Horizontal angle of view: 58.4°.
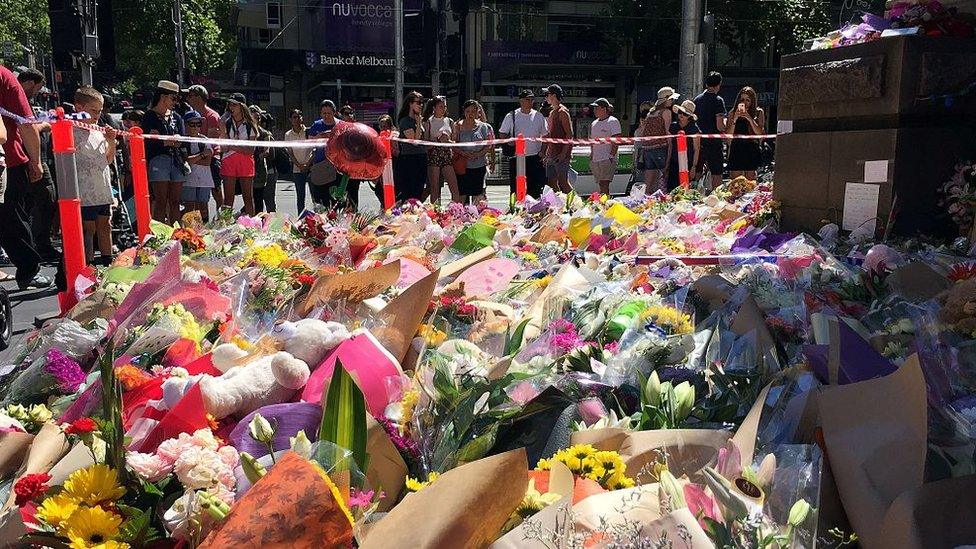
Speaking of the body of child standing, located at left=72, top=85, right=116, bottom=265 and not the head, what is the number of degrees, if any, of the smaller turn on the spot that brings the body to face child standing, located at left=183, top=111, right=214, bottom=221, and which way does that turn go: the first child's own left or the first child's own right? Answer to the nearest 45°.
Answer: approximately 90° to the first child's own left

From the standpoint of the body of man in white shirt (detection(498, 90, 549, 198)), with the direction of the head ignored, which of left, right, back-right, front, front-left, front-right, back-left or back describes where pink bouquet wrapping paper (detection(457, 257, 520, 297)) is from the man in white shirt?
front

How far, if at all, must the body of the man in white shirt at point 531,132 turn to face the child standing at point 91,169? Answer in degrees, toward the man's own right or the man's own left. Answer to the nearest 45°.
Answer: approximately 45° to the man's own right

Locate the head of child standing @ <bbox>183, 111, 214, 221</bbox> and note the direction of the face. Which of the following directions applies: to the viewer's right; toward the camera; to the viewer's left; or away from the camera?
toward the camera

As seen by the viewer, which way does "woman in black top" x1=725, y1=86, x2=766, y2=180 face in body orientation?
toward the camera

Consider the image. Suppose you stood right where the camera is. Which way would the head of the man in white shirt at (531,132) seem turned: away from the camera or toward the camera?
toward the camera

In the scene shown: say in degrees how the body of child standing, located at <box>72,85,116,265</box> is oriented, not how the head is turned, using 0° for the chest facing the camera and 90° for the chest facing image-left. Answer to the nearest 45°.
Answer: approximately 315°

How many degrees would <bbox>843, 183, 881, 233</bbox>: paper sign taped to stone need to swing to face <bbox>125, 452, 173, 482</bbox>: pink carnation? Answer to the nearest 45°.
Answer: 0° — it already faces it

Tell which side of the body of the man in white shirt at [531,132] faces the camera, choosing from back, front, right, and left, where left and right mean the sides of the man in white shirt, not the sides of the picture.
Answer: front

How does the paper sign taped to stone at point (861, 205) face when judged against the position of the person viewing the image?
facing the viewer

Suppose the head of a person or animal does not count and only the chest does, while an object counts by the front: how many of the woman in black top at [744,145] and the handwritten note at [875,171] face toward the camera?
2

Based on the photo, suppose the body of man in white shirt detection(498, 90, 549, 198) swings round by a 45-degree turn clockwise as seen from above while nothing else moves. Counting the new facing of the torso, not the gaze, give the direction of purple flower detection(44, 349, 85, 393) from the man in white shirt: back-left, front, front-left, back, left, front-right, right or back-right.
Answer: front-left

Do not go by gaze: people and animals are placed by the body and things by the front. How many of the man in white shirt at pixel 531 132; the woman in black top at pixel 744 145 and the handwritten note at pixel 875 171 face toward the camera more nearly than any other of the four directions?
3

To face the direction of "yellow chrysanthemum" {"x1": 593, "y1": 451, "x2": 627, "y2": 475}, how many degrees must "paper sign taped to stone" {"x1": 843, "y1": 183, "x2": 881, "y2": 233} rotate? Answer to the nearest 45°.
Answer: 0° — it already faces it

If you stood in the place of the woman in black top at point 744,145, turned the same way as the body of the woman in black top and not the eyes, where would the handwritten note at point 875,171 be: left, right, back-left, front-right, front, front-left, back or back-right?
front

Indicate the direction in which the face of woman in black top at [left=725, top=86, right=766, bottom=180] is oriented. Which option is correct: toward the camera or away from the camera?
toward the camera

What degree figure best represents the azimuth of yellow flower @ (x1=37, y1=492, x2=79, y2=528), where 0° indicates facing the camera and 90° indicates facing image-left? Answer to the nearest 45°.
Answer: approximately 0°

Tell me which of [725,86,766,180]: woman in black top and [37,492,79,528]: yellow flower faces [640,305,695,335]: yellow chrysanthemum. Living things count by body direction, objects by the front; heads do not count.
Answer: the woman in black top
